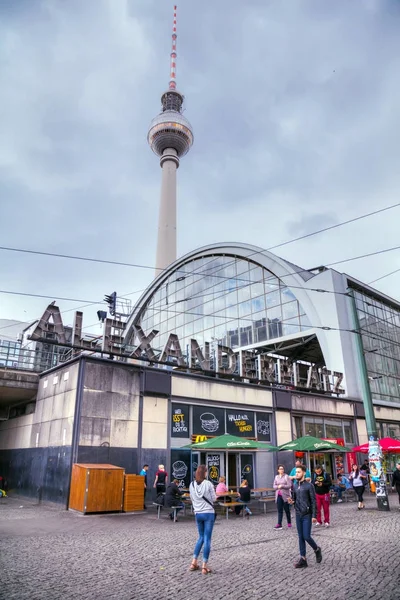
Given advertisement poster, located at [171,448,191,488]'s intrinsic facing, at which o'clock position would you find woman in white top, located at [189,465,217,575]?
The woman in white top is roughly at 12 o'clock from the advertisement poster.

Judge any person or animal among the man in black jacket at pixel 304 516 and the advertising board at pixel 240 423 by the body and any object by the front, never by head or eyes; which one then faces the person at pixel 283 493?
the advertising board

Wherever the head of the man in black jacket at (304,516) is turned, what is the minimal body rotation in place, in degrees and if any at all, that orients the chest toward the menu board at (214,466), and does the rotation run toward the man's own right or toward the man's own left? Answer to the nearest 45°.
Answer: approximately 135° to the man's own right

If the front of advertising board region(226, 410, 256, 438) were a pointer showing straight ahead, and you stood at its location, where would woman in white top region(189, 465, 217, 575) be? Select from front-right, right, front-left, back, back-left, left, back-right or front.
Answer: front

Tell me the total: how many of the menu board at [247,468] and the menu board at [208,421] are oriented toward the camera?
2

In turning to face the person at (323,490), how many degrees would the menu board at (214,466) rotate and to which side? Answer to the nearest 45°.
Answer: approximately 45° to its left

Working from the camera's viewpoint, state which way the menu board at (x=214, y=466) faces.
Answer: facing the viewer and to the left of the viewer

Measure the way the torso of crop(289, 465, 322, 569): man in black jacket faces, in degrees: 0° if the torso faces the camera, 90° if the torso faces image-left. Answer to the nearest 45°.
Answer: approximately 45°

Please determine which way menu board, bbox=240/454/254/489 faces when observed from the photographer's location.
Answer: facing the viewer

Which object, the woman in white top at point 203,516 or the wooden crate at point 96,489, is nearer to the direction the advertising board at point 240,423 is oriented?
the woman in white top
